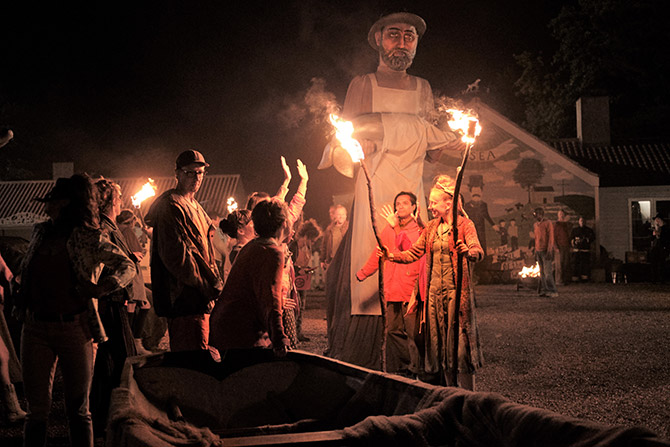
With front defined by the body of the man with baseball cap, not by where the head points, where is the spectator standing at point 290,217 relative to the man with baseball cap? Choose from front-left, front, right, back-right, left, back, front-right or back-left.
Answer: left

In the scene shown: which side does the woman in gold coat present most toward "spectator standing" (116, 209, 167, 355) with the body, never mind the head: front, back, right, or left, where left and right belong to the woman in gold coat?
right

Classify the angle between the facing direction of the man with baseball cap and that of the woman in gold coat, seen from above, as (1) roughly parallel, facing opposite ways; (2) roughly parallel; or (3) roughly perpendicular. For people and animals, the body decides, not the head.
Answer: roughly perpendicular

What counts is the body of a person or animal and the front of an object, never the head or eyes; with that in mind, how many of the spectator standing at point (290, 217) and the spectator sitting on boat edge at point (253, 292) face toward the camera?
0

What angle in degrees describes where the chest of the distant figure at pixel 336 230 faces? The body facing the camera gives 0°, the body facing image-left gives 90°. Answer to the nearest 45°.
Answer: approximately 0°

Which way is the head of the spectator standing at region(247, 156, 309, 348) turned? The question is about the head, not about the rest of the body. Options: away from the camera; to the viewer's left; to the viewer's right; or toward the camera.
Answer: away from the camera

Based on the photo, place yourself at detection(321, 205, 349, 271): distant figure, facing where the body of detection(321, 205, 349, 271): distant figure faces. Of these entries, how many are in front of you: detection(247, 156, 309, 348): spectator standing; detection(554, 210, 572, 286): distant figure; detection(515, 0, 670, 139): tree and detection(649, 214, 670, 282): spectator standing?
1

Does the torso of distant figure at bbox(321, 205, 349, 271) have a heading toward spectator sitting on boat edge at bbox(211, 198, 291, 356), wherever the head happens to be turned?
yes

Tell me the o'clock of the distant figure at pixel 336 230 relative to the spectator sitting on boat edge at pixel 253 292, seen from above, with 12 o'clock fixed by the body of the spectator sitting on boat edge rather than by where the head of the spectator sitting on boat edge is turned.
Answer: The distant figure is roughly at 11 o'clock from the spectator sitting on boat edge.
